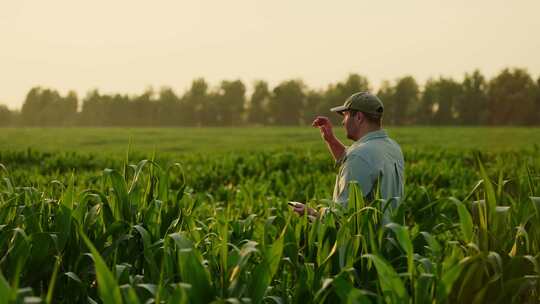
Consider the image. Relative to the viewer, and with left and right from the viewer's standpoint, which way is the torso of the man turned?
facing away from the viewer and to the left of the viewer
